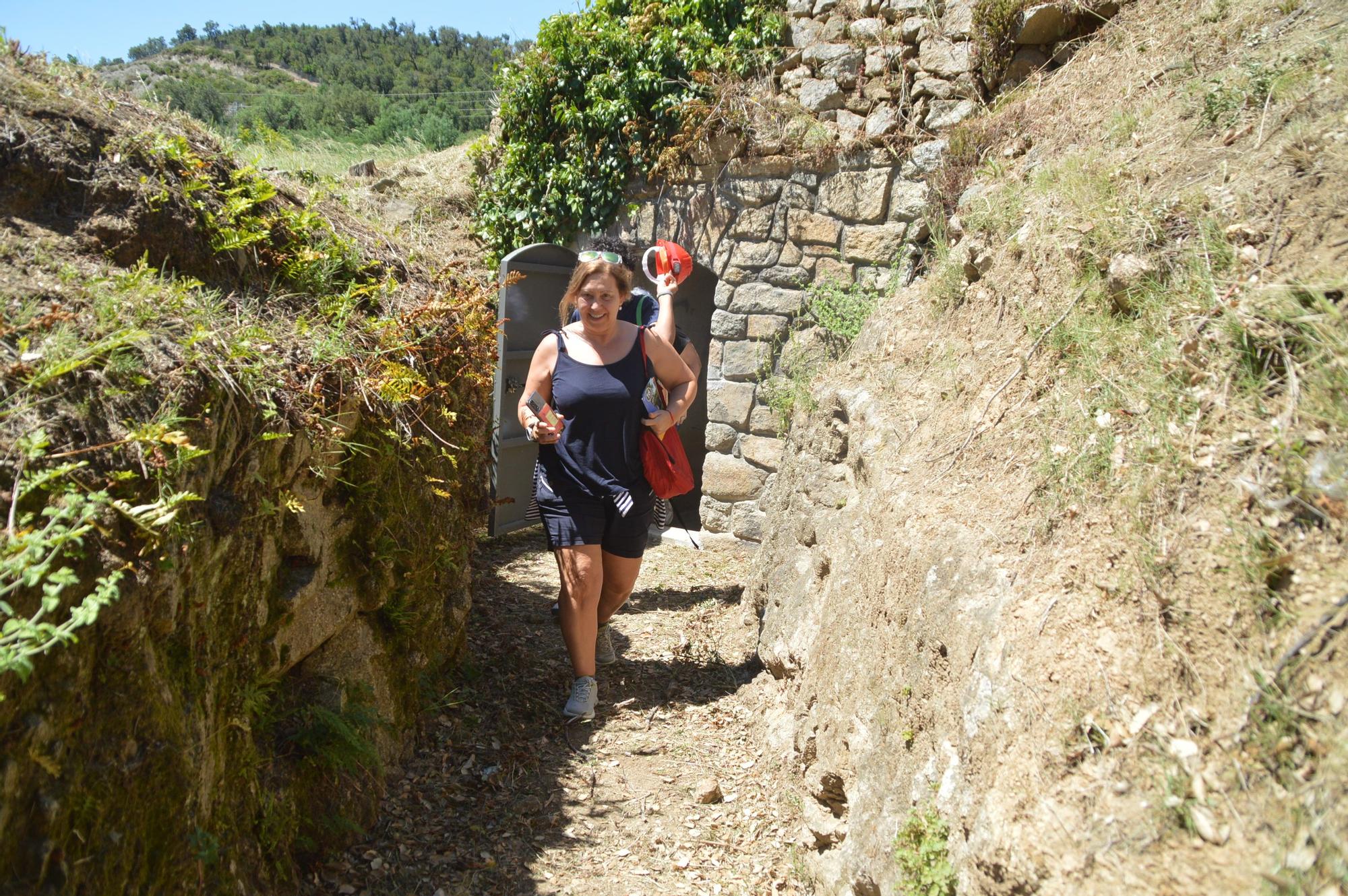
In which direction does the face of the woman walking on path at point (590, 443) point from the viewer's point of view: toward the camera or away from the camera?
toward the camera

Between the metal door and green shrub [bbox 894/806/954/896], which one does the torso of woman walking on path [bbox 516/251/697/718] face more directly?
the green shrub

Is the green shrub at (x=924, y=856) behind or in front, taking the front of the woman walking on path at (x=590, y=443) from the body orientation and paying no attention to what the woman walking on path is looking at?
in front

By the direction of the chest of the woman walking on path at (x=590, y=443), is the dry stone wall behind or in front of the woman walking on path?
behind

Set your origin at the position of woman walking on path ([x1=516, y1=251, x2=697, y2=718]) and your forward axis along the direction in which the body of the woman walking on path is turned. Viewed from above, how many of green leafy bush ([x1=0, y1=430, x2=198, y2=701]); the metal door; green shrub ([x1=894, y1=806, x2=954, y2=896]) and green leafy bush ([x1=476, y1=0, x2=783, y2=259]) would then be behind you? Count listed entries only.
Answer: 2

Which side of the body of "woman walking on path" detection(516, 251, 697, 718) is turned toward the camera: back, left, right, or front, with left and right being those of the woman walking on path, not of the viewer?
front

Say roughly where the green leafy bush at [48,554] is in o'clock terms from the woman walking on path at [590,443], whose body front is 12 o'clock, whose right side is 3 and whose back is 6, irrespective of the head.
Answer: The green leafy bush is roughly at 1 o'clock from the woman walking on path.

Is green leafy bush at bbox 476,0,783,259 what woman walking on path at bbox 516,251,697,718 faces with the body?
no

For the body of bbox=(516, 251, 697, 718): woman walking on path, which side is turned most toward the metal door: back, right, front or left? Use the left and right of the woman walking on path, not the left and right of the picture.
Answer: back

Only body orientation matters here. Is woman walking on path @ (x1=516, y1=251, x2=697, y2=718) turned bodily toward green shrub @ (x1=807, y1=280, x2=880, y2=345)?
no
